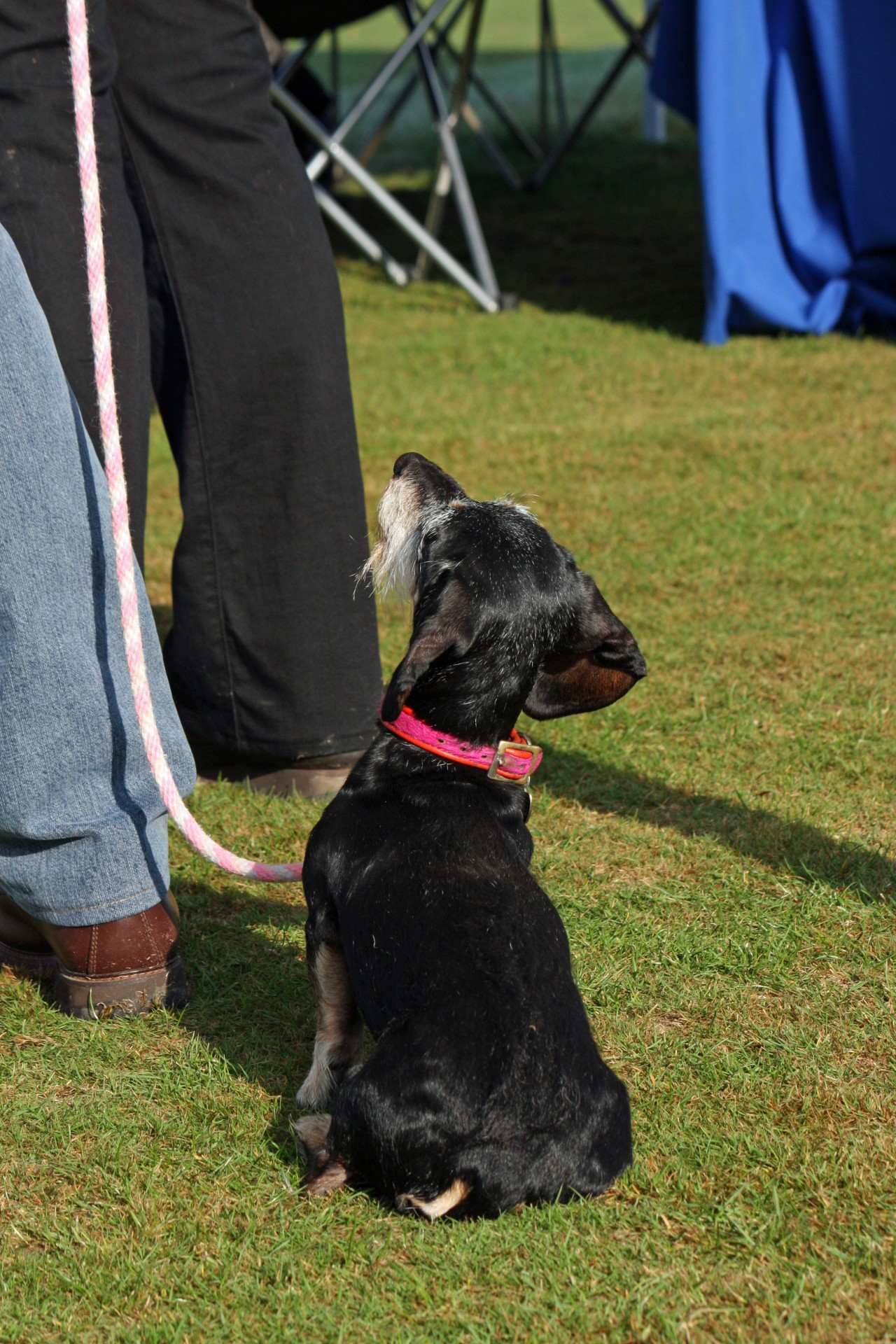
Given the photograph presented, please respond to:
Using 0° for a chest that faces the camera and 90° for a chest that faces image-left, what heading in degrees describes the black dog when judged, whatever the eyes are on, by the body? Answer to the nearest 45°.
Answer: approximately 135°

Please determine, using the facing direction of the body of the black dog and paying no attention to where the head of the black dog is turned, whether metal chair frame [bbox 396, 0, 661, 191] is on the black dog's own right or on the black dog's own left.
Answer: on the black dog's own right

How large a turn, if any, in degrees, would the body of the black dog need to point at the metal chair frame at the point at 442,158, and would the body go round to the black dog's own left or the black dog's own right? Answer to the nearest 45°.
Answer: approximately 45° to the black dog's own right

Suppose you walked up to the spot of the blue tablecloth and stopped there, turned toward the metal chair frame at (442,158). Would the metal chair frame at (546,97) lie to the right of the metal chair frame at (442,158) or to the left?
right
